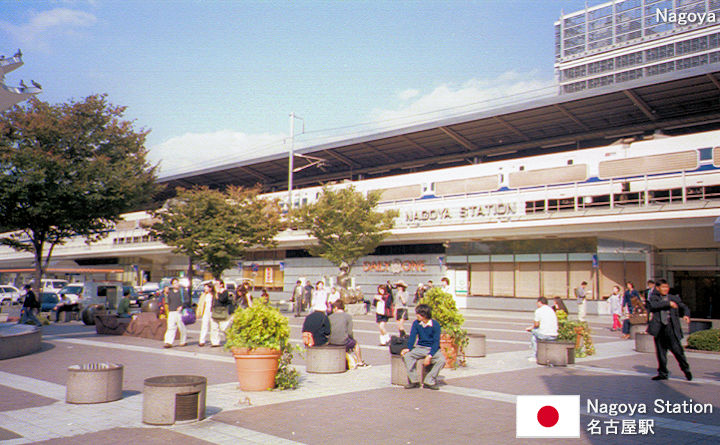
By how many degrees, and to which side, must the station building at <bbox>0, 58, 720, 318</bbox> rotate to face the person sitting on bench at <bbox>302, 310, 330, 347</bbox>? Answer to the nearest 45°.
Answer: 0° — it already faces them

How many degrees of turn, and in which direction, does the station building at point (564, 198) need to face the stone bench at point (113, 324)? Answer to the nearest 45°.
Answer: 0° — it already faces it

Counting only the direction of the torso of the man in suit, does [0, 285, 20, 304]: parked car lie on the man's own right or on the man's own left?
on the man's own right

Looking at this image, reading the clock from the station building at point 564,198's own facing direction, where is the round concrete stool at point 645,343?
The round concrete stool is roughly at 11 o'clock from the station building.

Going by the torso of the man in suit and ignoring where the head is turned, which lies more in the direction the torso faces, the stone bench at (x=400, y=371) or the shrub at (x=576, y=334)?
the stone bench
